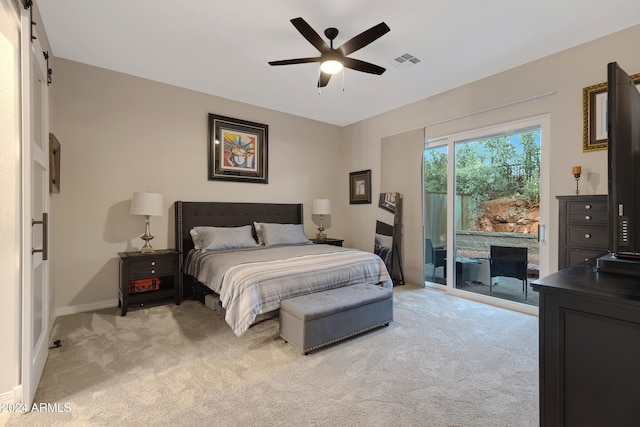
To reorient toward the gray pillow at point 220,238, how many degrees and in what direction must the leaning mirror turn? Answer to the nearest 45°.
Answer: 0° — it already faces it

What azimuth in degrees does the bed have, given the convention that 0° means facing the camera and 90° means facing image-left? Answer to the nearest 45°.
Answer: approximately 315°

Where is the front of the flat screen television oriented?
to the viewer's left

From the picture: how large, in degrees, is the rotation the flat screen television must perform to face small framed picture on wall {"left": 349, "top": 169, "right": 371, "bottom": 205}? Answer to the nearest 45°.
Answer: approximately 45° to its right

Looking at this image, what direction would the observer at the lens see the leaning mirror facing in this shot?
facing the viewer and to the left of the viewer

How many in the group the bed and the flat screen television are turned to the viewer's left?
1

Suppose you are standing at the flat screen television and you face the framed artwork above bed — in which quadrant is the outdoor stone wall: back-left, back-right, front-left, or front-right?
front-right

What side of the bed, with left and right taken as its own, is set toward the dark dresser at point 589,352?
front

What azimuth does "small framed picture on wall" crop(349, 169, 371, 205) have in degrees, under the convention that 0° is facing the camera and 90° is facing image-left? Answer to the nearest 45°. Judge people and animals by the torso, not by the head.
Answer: approximately 45°

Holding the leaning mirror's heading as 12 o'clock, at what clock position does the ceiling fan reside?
The ceiling fan is roughly at 11 o'clock from the leaning mirror.
